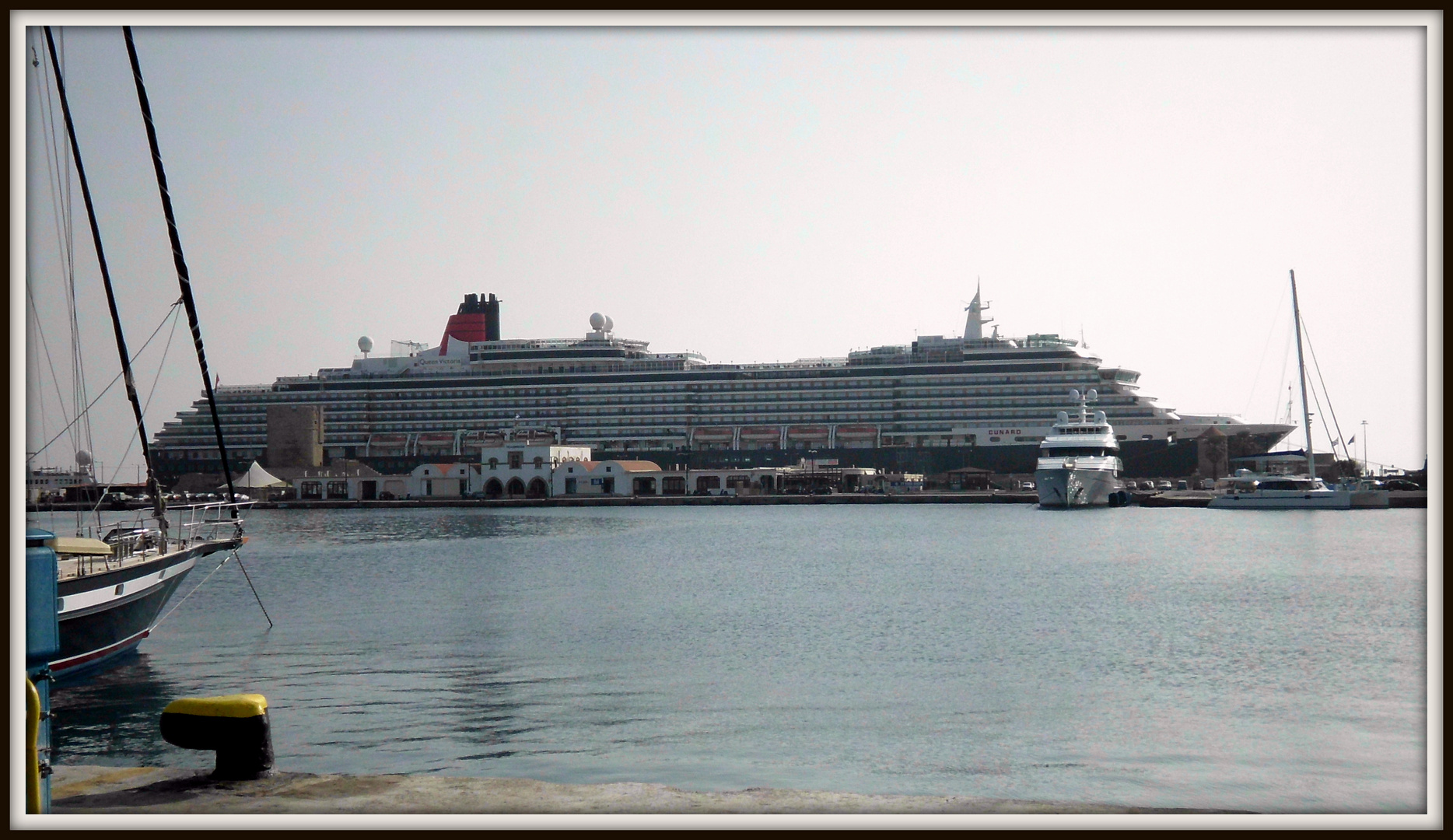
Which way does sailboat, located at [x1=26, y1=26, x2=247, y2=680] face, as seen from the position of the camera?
facing away from the viewer and to the right of the viewer

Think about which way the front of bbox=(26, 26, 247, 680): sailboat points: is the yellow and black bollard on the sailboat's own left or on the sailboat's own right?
on the sailboat's own right
